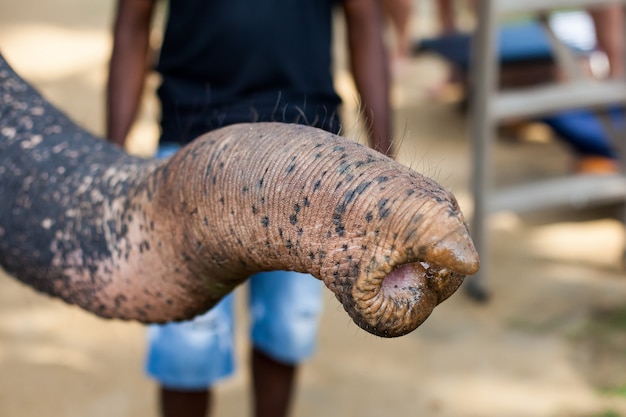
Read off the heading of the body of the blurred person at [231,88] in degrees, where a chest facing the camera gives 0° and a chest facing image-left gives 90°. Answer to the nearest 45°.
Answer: approximately 0°
